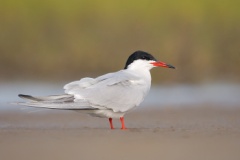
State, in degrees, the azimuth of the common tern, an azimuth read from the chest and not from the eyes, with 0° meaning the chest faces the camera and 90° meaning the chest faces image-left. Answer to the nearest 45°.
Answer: approximately 270°
